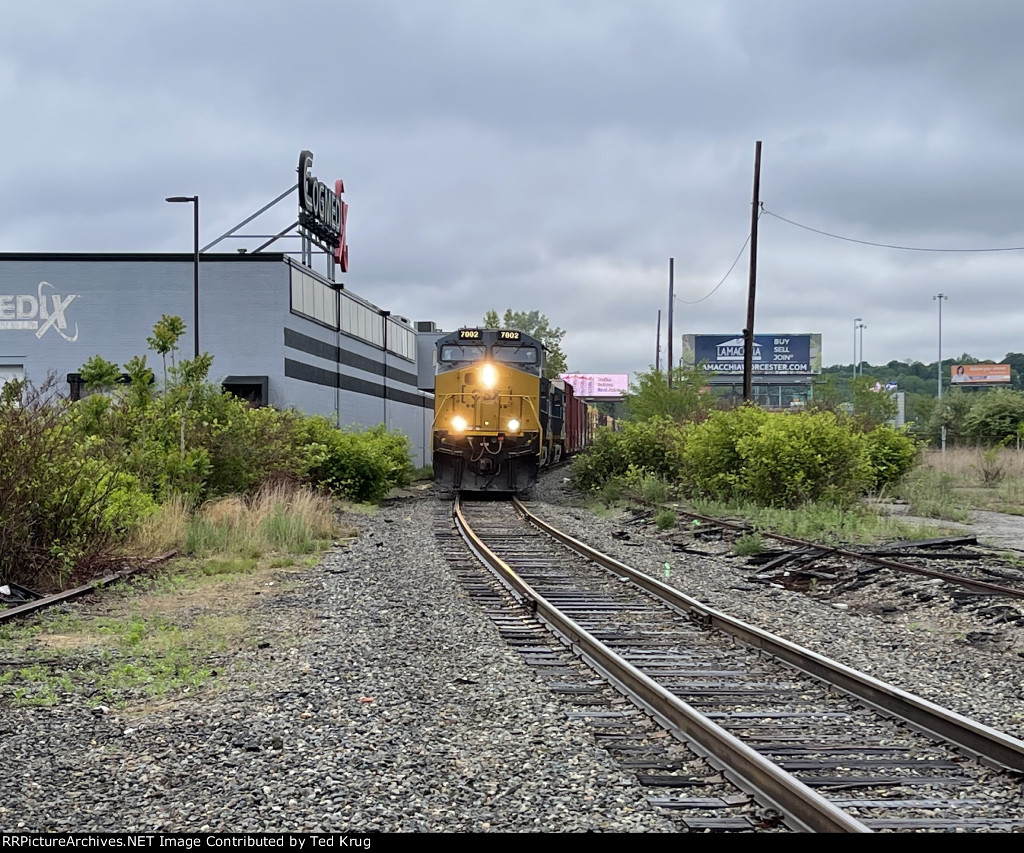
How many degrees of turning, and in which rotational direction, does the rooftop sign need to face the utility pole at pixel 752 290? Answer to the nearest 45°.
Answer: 0° — it already faces it

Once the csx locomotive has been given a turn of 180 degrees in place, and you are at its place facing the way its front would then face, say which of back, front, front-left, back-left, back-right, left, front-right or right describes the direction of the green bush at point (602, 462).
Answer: front-right

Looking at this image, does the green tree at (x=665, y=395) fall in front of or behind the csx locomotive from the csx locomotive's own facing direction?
behind

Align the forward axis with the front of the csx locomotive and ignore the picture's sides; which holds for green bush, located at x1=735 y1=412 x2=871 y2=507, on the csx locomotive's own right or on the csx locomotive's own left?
on the csx locomotive's own left

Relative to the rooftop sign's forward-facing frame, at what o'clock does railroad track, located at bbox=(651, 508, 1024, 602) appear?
The railroad track is roughly at 1 o'clock from the rooftop sign.

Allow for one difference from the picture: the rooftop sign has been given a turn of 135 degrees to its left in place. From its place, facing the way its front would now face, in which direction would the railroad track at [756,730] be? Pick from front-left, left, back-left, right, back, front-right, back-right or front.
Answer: back

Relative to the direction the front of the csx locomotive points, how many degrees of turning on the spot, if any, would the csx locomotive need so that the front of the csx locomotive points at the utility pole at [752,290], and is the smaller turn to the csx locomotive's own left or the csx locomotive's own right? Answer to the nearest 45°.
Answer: approximately 135° to the csx locomotive's own left

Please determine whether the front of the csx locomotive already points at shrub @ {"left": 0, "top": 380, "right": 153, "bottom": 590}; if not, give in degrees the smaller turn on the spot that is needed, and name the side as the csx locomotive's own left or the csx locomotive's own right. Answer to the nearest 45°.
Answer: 0° — it already faces it

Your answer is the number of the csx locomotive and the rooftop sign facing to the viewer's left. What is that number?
0

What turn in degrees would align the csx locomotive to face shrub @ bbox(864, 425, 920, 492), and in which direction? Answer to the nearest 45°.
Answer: approximately 90° to its left

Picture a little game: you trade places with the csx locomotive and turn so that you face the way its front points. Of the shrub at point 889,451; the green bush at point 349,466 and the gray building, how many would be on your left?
1

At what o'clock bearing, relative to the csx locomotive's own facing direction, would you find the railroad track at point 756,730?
The railroad track is roughly at 12 o'clock from the csx locomotive.

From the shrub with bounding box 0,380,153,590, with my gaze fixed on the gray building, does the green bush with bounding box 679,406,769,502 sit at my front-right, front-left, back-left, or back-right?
front-right

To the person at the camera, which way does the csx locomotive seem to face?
facing the viewer
